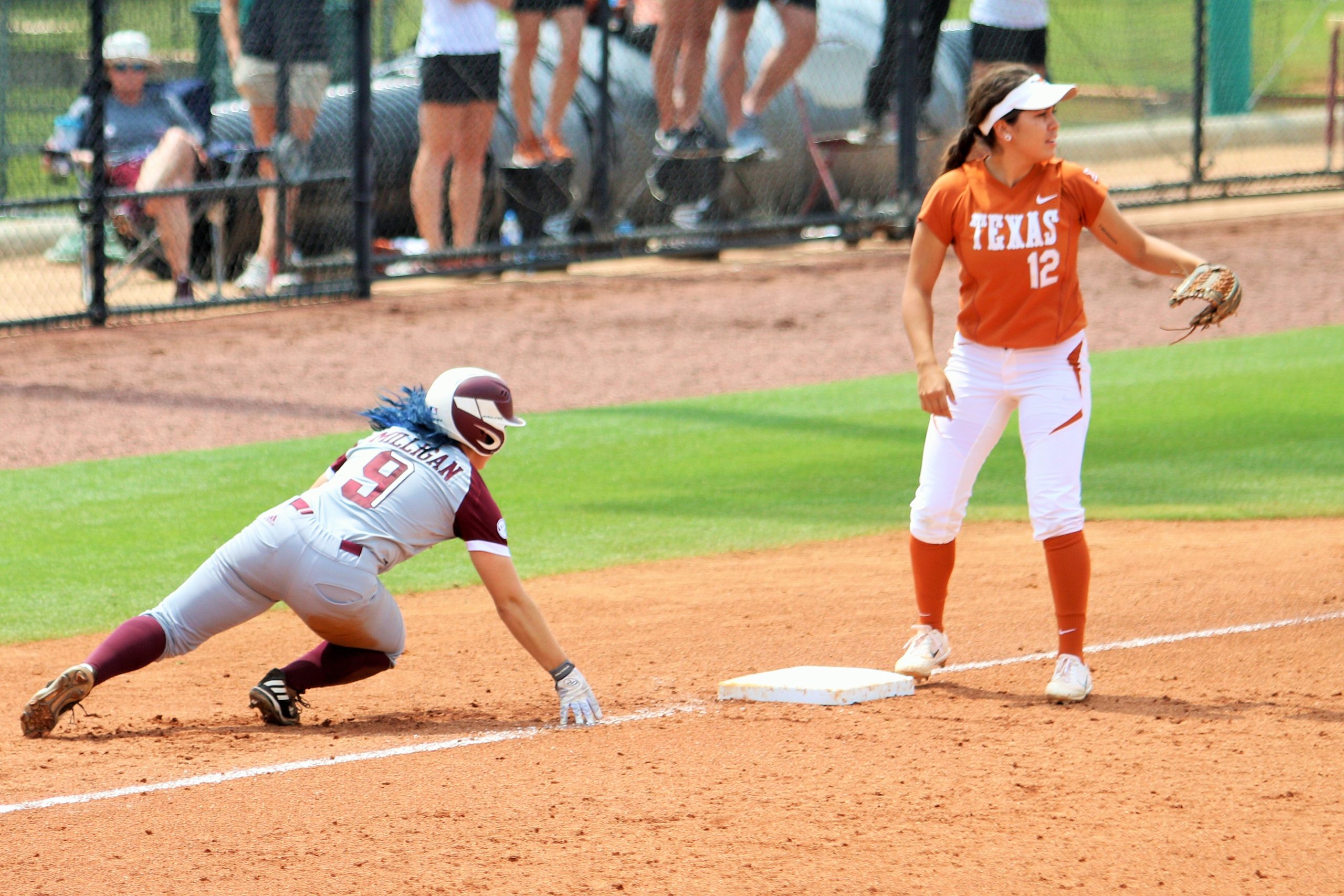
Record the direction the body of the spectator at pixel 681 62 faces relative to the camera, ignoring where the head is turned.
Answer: toward the camera

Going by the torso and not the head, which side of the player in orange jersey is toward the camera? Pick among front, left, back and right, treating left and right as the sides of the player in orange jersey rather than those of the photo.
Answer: front

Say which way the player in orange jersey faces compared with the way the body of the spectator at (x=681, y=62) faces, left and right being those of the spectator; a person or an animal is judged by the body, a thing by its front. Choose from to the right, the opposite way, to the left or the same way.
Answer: the same way

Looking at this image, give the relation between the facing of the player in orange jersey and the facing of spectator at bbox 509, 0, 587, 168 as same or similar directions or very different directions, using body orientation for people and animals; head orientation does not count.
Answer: same or similar directions

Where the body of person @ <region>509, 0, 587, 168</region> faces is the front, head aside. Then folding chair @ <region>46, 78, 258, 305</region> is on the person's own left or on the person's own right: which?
on the person's own right

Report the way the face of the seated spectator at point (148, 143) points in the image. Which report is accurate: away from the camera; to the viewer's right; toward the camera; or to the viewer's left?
toward the camera

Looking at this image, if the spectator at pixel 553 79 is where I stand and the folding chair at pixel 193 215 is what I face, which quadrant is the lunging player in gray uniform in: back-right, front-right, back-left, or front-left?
front-left

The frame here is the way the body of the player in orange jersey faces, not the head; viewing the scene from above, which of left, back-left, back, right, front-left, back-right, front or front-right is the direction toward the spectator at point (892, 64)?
back

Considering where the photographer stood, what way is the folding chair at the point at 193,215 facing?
facing the viewer

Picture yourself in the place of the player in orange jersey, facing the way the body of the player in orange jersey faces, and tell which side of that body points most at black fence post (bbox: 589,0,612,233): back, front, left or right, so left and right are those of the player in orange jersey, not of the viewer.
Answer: back

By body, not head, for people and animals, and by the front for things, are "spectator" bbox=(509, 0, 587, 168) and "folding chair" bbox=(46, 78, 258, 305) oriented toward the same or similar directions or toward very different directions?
same or similar directions

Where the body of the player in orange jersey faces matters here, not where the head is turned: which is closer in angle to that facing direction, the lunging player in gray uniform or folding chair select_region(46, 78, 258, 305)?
the lunging player in gray uniform

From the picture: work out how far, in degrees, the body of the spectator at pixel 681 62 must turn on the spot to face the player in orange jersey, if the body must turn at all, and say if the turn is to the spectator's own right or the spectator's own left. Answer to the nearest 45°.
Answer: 0° — they already face them
